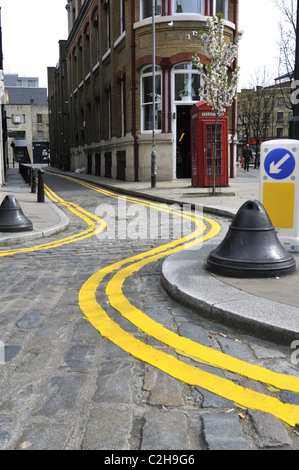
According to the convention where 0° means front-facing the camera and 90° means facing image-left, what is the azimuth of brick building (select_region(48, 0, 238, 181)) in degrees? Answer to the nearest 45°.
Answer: approximately 0°

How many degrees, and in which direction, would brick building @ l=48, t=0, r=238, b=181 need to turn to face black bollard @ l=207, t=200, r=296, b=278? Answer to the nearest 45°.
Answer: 0° — it already faces it

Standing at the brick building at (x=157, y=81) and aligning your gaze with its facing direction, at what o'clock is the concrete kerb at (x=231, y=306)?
The concrete kerb is roughly at 12 o'clock from the brick building.

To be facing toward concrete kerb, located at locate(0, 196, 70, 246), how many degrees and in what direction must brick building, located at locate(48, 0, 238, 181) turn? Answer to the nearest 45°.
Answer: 0° — it already faces it

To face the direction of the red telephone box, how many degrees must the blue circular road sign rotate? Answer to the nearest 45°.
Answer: approximately 180°

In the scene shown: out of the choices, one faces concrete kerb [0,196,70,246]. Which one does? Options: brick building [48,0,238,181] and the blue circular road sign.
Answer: the brick building
